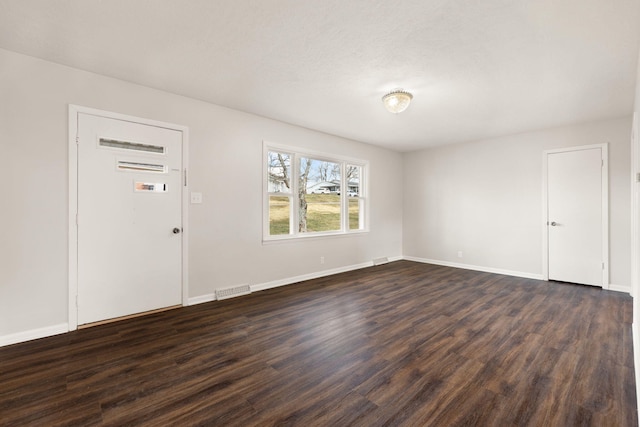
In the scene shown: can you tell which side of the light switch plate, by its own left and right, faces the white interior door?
left

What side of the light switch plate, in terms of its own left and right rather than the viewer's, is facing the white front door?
right

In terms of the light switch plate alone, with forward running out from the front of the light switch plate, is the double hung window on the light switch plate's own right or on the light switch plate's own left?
on the light switch plate's own left

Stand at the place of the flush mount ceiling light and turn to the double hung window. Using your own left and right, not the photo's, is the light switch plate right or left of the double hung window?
left

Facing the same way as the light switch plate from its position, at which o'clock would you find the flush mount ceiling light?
The flush mount ceiling light is roughly at 10 o'clock from the light switch plate.
